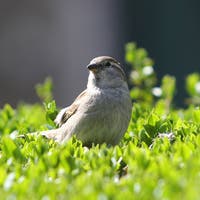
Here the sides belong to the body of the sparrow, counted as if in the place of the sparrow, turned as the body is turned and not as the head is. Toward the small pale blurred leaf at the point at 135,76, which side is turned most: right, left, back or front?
left

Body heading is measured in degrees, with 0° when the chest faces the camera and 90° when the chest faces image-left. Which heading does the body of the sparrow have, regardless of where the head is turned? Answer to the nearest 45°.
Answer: approximately 315°

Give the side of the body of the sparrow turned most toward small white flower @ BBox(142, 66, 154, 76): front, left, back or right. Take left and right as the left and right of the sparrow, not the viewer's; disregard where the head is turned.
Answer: left

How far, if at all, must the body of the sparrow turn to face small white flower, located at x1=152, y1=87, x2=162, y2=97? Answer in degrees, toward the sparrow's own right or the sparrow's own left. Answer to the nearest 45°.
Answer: approximately 90° to the sparrow's own left

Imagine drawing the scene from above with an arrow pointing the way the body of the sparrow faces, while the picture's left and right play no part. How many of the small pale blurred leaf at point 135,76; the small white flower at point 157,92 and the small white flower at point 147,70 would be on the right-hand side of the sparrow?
0
